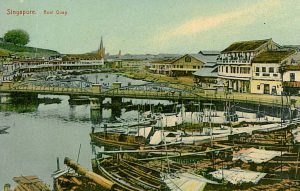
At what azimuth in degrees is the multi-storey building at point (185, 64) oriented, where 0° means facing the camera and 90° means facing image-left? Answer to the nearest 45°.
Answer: approximately 45°

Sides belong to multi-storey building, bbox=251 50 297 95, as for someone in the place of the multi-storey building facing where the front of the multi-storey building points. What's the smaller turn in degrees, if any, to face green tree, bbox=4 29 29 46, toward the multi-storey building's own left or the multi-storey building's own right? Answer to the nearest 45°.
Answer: approximately 90° to the multi-storey building's own right

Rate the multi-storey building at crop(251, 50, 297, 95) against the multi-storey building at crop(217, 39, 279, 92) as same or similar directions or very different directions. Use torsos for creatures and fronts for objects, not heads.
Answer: same or similar directions

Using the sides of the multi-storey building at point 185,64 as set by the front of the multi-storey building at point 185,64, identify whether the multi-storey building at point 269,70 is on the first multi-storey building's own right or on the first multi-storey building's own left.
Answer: on the first multi-storey building's own left

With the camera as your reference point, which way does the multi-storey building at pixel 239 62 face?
facing the viewer

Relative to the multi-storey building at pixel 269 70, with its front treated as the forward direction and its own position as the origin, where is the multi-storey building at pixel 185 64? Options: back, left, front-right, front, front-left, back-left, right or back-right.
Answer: right
